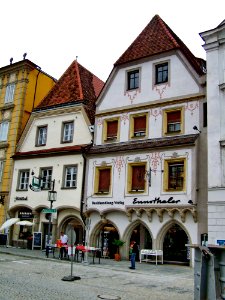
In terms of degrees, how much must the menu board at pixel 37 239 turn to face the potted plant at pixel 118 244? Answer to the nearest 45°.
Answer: approximately 45° to its left

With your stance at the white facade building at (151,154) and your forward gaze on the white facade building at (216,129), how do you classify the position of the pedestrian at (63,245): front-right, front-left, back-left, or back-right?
back-right

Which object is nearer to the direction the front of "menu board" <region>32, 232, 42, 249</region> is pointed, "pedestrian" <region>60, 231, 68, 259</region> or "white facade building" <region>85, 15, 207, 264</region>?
the pedestrian

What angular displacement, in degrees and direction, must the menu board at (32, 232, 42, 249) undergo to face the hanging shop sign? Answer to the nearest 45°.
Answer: approximately 135° to its right

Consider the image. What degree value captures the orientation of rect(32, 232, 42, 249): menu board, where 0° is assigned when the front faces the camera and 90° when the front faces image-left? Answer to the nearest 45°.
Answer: approximately 0°
